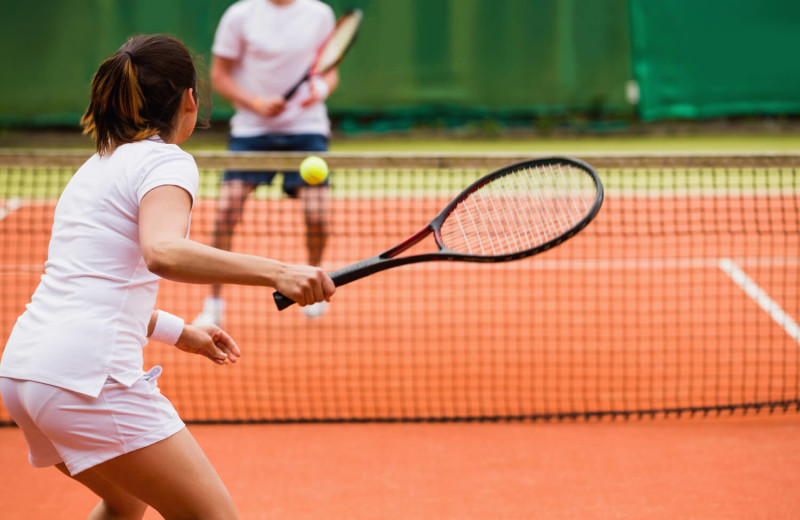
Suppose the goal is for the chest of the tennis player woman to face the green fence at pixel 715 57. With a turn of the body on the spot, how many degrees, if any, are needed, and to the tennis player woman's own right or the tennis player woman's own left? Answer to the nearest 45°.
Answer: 0° — they already face it

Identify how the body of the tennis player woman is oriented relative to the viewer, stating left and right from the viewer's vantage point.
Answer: facing away from the viewer and to the right of the viewer

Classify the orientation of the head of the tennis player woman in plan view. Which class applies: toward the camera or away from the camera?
away from the camera

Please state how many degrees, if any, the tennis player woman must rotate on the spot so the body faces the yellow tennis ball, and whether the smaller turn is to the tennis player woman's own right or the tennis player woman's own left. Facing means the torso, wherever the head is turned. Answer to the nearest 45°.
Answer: approximately 45° to the tennis player woman's own left

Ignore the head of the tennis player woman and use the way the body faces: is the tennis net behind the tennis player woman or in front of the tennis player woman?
in front
